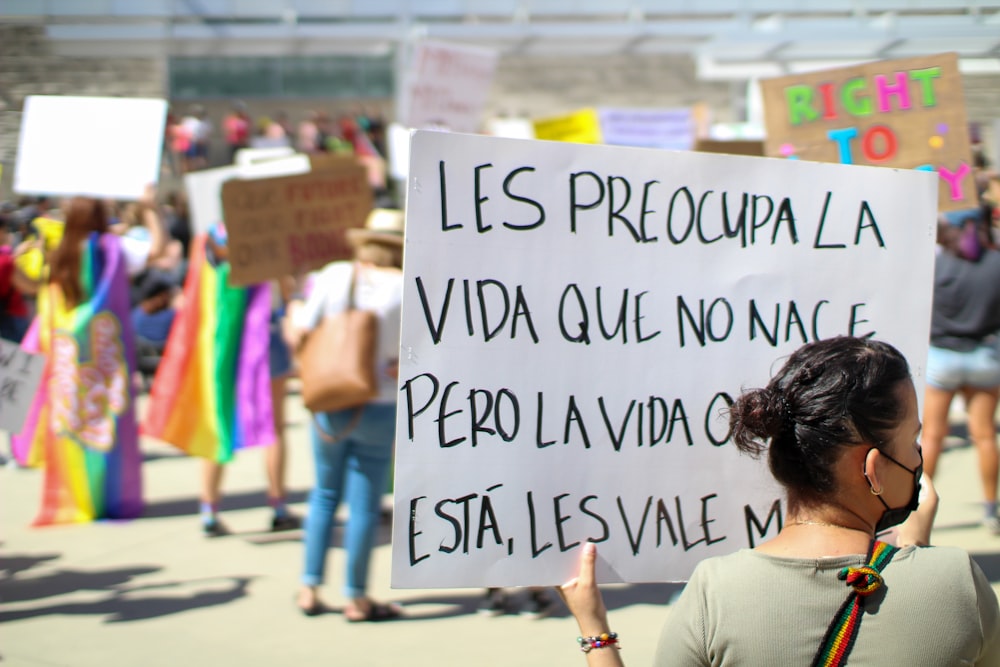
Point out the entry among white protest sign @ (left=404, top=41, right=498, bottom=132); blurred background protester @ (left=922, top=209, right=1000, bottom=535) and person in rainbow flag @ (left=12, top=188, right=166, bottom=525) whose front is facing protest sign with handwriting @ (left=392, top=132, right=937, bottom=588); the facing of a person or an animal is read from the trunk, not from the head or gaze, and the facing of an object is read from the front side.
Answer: the white protest sign

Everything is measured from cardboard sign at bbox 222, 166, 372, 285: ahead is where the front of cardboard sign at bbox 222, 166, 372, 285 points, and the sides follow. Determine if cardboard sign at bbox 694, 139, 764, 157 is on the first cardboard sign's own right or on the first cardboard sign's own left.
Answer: on the first cardboard sign's own left

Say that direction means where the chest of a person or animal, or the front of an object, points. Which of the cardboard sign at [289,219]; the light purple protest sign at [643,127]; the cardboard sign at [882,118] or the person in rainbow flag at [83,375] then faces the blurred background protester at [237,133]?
the person in rainbow flag

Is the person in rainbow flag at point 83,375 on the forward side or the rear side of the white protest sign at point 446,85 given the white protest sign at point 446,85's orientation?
on the forward side

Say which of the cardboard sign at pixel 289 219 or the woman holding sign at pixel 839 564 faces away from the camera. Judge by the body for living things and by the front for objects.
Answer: the woman holding sign

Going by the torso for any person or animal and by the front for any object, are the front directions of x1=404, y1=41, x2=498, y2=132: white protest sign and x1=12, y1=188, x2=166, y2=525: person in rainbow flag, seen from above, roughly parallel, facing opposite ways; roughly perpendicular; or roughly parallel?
roughly parallel, facing opposite ways

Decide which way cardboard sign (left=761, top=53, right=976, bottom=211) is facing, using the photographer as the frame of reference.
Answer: facing the viewer

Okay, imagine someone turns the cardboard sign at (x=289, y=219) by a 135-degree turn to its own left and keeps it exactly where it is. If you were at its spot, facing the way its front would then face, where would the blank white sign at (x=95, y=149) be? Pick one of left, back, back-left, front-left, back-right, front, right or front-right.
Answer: left

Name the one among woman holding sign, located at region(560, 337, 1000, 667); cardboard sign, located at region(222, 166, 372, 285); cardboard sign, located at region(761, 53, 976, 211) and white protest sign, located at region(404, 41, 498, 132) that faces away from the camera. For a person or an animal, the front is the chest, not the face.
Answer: the woman holding sign

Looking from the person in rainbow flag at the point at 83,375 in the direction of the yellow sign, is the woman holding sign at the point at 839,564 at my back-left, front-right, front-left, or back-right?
back-right

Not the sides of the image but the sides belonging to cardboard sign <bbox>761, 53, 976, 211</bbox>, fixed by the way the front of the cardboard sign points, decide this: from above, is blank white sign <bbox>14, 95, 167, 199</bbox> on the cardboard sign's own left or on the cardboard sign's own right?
on the cardboard sign's own right

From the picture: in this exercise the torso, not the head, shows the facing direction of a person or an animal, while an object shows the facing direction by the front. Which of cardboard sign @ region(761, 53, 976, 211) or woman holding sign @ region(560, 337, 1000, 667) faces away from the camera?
the woman holding sign

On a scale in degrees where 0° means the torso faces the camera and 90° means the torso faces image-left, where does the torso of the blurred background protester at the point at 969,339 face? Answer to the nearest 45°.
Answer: approximately 180°

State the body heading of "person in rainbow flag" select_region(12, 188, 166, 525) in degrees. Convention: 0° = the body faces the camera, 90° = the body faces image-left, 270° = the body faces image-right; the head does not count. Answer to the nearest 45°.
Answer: approximately 180°

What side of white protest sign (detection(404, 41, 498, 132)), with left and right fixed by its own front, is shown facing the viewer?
front

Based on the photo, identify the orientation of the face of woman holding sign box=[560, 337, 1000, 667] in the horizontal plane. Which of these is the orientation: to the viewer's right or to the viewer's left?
to the viewer's right

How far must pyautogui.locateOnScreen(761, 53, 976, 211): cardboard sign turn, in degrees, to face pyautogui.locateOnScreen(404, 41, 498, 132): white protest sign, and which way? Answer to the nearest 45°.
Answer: approximately 135° to its right

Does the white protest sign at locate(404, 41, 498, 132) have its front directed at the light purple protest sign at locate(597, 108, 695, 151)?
no

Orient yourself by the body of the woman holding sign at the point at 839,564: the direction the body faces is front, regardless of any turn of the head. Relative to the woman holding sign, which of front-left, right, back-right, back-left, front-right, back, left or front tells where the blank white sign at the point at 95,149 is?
front-left

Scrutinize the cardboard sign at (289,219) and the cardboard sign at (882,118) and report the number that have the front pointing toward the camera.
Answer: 2
